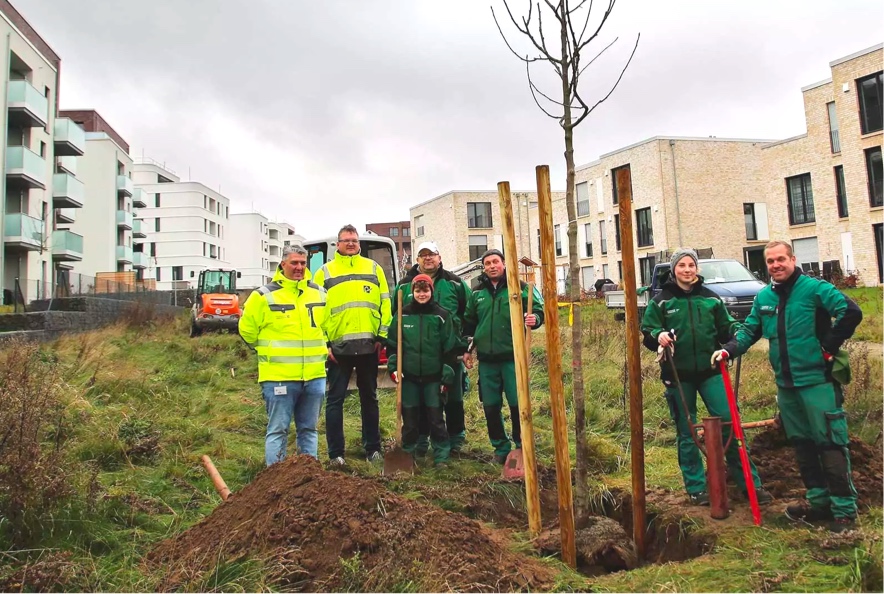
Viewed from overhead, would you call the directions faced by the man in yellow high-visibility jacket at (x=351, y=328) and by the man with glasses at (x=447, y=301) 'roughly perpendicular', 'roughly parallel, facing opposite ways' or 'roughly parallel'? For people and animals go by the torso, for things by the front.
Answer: roughly parallel

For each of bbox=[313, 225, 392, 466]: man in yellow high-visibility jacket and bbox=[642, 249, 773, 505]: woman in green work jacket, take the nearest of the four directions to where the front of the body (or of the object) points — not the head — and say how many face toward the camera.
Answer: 2

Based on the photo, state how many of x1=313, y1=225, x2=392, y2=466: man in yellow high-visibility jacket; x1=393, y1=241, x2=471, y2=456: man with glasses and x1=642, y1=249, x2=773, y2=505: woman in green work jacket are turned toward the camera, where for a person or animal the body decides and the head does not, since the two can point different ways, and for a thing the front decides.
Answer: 3

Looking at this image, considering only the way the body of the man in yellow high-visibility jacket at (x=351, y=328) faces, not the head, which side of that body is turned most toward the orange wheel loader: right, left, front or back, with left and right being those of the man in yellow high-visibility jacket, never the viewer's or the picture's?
back

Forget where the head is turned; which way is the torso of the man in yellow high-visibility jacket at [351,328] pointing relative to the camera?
toward the camera

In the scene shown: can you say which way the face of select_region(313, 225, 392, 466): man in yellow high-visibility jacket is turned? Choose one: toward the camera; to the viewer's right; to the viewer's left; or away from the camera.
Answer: toward the camera

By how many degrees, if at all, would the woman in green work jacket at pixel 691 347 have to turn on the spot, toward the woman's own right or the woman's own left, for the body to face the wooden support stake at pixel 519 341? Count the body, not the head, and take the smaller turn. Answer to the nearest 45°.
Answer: approximately 45° to the woman's own right

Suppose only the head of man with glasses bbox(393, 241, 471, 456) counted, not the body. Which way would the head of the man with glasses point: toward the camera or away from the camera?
toward the camera

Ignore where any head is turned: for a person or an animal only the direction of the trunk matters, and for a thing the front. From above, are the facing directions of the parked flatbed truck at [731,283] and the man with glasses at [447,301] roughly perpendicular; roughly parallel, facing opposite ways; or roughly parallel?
roughly parallel

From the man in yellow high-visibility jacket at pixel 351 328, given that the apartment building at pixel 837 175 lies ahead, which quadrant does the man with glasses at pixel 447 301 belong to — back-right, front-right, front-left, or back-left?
front-right

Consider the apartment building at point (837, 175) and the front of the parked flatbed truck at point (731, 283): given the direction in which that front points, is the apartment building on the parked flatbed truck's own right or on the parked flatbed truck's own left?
on the parked flatbed truck's own left

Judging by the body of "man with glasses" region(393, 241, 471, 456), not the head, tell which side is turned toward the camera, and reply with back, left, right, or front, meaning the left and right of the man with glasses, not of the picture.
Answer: front
